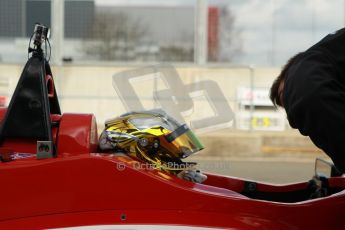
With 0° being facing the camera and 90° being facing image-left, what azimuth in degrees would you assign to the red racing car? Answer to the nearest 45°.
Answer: approximately 270°
